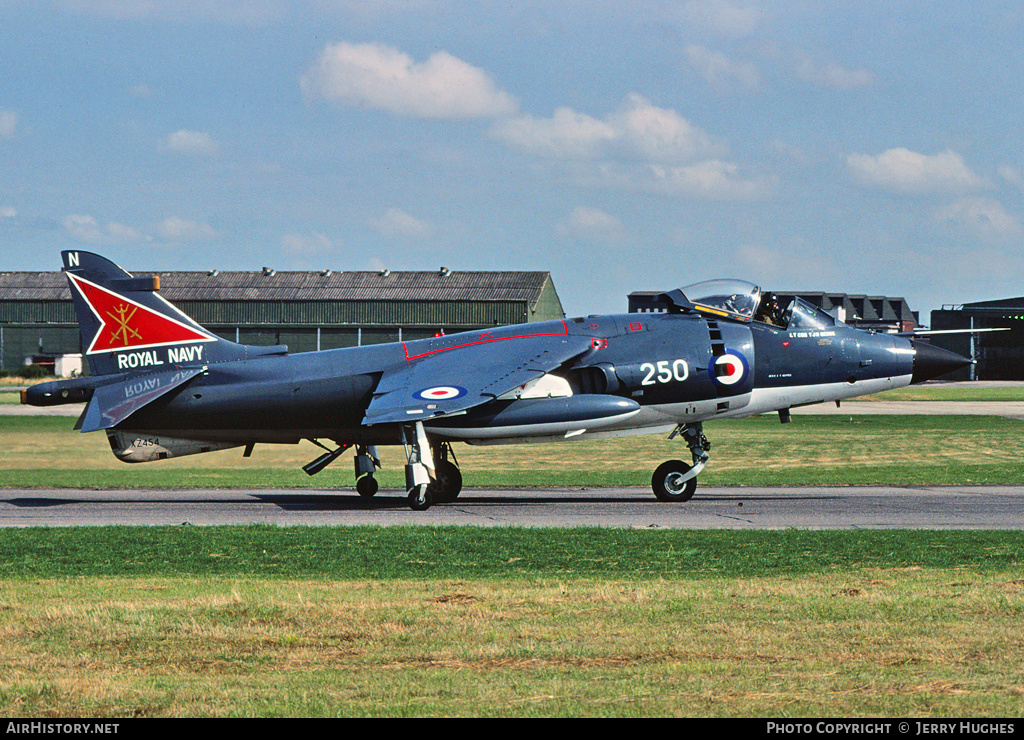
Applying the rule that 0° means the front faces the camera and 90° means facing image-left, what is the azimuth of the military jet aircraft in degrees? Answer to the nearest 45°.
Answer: approximately 270°
